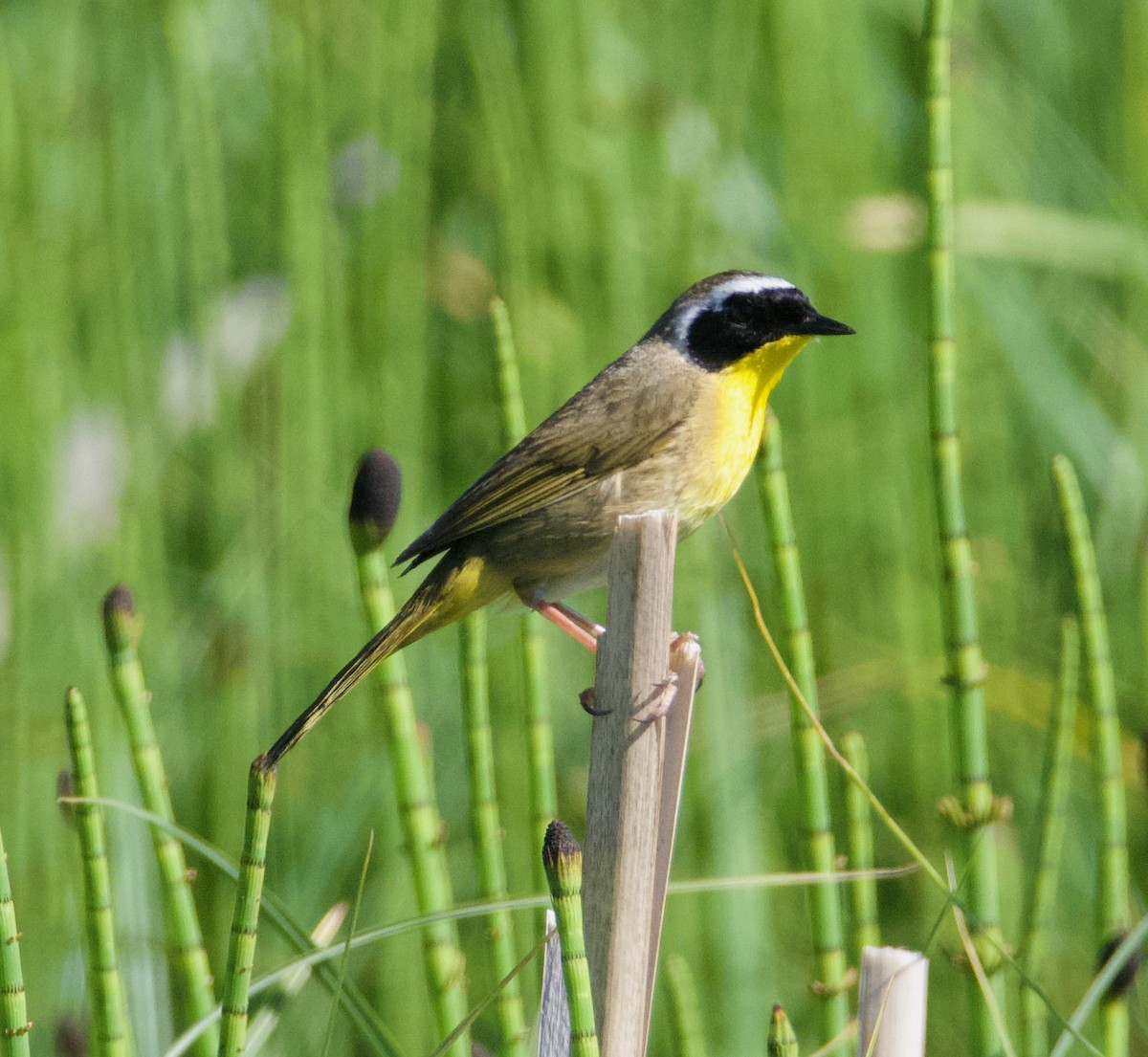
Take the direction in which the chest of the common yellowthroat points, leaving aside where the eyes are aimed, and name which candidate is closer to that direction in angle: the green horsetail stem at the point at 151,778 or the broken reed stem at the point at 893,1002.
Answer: the broken reed stem

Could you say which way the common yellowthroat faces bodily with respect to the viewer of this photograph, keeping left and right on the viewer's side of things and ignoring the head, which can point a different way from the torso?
facing to the right of the viewer

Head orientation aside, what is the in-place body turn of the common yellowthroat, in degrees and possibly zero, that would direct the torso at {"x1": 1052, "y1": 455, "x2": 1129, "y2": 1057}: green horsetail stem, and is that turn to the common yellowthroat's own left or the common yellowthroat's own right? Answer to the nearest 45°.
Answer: approximately 45° to the common yellowthroat's own right

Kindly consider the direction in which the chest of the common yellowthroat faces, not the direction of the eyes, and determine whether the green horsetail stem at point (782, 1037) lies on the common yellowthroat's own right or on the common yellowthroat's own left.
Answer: on the common yellowthroat's own right

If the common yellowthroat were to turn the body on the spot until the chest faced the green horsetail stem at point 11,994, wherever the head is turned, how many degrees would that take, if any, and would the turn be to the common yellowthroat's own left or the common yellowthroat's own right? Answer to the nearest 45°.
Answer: approximately 135° to the common yellowthroat's own right

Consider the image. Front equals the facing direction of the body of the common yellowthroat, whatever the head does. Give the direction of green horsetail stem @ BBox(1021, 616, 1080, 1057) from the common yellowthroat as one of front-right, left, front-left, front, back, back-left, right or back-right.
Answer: front-left
